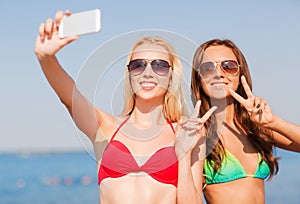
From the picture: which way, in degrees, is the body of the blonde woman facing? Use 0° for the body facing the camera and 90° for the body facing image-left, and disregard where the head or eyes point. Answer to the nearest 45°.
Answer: approximately 0°
